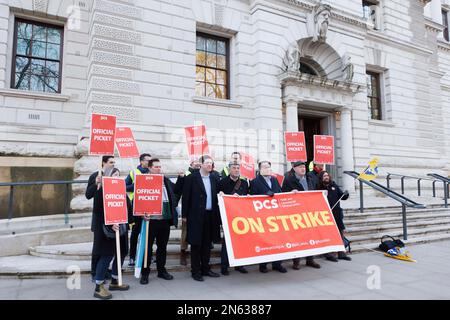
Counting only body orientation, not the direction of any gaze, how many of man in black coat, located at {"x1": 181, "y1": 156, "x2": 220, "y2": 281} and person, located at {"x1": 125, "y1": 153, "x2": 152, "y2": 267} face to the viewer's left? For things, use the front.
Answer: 0

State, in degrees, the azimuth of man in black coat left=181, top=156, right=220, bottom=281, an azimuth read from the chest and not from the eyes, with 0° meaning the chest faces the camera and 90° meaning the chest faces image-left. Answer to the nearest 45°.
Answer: approximately 315°

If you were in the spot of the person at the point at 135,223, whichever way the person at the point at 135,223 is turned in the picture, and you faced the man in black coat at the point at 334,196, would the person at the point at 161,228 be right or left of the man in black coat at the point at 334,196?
right

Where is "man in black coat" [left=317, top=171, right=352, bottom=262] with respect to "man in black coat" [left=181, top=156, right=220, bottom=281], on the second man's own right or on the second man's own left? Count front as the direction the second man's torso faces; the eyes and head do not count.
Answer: on the second man's own left

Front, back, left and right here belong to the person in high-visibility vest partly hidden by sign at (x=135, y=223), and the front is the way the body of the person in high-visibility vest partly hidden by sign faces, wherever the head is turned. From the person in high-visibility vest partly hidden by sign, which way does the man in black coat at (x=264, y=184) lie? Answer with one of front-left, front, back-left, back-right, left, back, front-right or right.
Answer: front-left

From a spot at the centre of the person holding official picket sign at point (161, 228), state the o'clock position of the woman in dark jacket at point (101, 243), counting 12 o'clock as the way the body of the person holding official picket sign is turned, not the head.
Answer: The woman in dark jacket is roughly at 2 o'clock from the person holding official picket sign.

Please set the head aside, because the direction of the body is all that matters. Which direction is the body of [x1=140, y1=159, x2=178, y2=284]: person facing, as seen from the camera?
toward the camera

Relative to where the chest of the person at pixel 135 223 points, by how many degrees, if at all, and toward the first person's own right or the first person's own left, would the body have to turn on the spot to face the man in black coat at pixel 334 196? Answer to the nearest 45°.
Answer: approximately 45° to the first person's own left

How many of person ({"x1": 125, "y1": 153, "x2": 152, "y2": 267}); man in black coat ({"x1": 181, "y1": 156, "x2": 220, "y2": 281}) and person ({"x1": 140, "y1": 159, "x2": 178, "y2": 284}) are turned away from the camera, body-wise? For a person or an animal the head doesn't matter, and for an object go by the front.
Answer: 0

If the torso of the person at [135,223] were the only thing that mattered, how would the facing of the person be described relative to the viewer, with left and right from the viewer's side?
facing the viewer and to the right of the viewer
